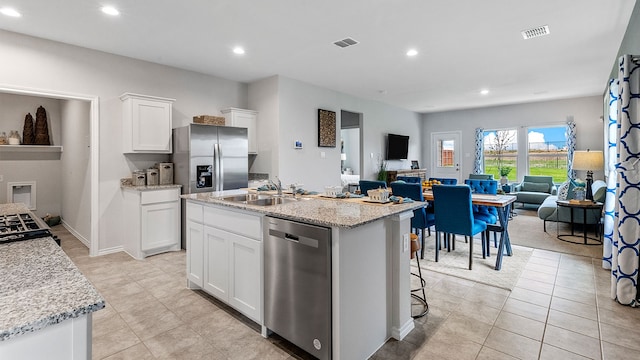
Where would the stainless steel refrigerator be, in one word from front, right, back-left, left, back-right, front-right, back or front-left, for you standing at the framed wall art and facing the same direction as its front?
right

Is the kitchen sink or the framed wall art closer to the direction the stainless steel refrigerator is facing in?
the kitchen sink

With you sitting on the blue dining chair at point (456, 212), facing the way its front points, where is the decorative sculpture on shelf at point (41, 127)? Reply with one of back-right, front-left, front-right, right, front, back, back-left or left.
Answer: back-left

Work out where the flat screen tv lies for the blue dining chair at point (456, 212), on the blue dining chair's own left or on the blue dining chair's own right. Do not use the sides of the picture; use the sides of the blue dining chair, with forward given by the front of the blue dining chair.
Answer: on the blue dining chair's own left

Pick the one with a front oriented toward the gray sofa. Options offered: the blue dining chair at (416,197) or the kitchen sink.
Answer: the blue dining chair

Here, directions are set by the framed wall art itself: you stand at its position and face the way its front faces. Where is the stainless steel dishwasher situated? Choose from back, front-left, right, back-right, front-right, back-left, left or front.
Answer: front-right

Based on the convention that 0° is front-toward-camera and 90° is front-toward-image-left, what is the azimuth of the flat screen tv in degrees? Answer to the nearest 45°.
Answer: approximately 315°

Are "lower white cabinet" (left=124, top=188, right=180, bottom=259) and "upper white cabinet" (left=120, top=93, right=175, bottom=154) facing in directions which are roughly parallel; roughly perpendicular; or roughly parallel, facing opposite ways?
roughly parallel

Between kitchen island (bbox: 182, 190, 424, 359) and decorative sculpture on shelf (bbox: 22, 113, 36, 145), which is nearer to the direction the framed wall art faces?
the kitchen island

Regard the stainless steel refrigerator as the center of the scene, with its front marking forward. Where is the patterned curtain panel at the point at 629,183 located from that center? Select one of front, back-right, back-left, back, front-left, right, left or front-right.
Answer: front

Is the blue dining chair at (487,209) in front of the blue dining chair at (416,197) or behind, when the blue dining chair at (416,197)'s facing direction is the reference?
in front

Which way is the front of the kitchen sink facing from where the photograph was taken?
facing the viewer and to the left of the viewer

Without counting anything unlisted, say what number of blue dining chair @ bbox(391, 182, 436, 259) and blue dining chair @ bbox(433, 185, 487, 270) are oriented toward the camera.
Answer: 0

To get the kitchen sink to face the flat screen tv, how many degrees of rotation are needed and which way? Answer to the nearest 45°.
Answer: approximately 180°

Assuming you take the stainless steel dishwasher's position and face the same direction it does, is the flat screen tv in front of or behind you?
behind

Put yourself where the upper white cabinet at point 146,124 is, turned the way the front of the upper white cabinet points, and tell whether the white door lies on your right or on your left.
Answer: on your left

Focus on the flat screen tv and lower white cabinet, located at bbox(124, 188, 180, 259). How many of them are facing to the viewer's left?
0
